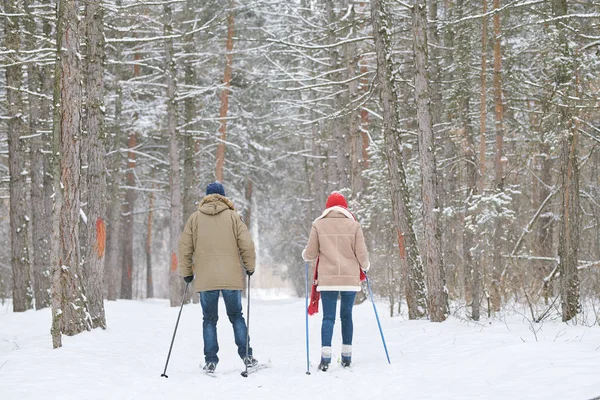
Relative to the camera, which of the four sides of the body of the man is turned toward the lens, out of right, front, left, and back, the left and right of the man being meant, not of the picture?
back

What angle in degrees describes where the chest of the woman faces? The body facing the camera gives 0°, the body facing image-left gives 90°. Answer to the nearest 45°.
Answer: approximately 180°

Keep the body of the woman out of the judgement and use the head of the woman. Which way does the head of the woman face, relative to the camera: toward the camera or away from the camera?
away from the camera

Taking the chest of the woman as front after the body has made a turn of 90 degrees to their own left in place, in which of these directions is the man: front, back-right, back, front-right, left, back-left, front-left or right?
front
